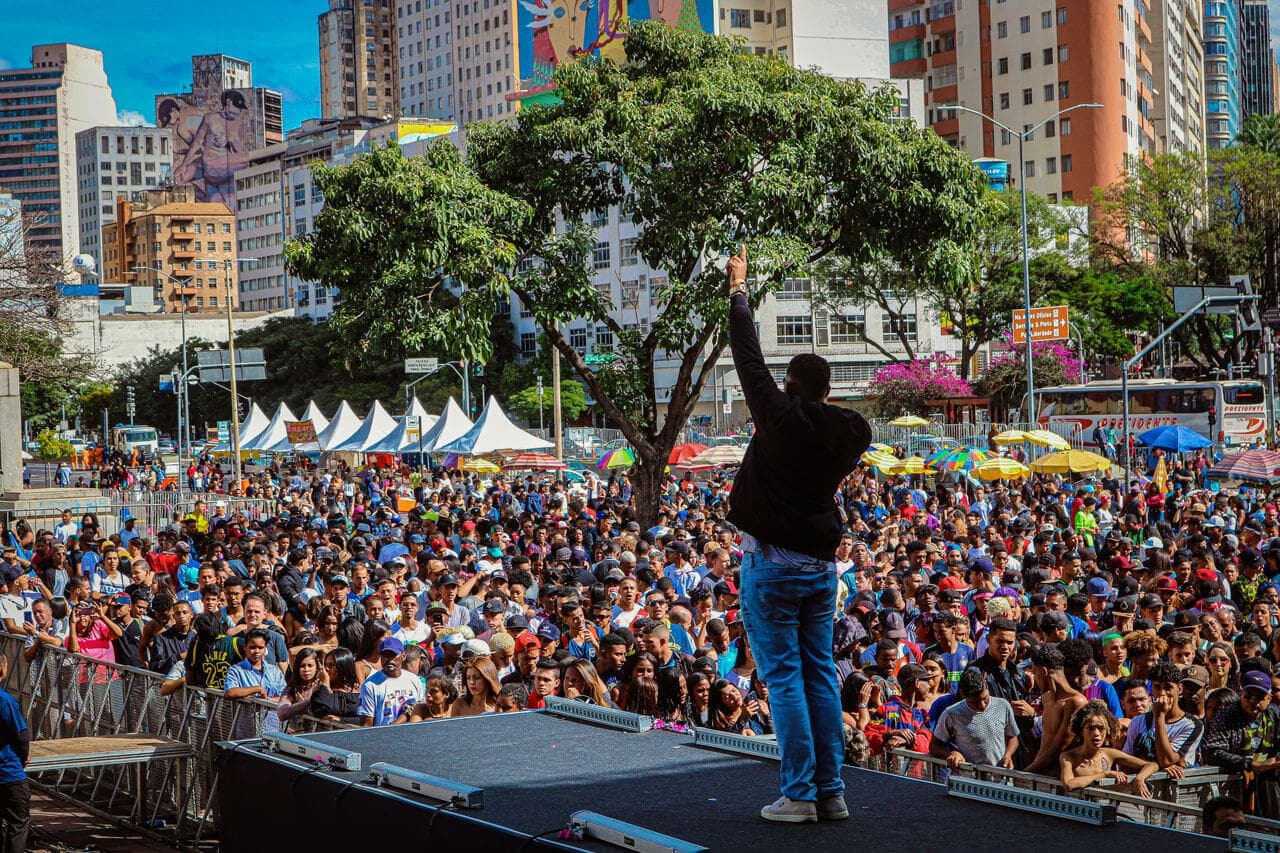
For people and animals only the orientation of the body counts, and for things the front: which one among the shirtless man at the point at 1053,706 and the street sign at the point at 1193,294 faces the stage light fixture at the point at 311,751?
the shirtless man

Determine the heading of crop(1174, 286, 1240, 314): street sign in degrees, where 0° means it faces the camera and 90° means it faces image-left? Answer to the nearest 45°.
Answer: approximately 180°

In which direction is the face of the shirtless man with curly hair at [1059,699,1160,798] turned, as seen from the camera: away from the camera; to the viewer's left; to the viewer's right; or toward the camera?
toward the camera

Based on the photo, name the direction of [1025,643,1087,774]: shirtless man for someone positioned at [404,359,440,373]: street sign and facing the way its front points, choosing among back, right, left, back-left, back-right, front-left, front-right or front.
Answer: front

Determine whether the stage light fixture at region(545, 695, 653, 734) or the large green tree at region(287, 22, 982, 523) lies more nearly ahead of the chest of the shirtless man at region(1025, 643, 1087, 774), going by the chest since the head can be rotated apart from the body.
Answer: the stage light fixture

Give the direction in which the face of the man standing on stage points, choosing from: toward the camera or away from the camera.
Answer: away from the camera

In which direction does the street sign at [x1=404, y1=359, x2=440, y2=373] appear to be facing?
toward the camera

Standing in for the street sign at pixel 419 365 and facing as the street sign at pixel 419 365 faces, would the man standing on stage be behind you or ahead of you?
ahead

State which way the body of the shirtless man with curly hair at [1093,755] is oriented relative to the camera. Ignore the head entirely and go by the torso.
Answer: toward the camera

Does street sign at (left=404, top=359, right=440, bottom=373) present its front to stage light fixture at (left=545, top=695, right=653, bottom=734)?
yes

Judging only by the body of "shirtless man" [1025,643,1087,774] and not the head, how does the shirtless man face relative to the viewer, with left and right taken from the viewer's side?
facing the viewer and to the left of the viewer

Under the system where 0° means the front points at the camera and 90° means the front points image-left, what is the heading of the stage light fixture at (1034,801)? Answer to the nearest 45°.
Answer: approximately 45°

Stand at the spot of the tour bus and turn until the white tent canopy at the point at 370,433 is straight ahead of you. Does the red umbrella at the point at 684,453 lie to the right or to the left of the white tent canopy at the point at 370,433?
left

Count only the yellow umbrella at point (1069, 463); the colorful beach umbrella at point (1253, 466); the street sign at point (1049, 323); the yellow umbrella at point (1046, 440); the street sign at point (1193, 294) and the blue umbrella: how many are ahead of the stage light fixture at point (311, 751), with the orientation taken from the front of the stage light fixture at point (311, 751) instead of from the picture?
6

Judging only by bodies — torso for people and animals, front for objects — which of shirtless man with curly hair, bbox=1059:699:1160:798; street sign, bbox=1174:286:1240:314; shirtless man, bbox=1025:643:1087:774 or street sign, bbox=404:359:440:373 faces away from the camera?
street sign, bbox=1174:286:1240:314

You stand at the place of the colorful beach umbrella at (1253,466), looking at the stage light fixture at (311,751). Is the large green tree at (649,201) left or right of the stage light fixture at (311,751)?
right

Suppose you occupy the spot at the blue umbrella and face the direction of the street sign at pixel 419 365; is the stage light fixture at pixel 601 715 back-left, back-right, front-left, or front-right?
front-left
